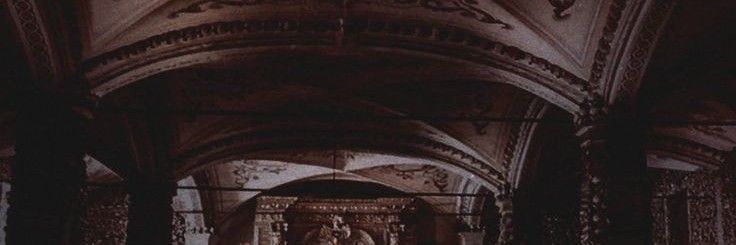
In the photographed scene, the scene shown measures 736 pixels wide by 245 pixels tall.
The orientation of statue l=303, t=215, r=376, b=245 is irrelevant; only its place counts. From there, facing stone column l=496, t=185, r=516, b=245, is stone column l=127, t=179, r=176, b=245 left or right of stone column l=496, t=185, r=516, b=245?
right

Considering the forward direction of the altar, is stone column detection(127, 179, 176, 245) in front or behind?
in front

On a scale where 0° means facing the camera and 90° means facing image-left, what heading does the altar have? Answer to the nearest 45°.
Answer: approximately 0°

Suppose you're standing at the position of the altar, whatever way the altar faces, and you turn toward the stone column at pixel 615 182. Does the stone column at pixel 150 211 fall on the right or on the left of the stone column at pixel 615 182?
right

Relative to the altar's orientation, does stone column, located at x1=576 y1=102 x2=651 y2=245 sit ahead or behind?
ahead
